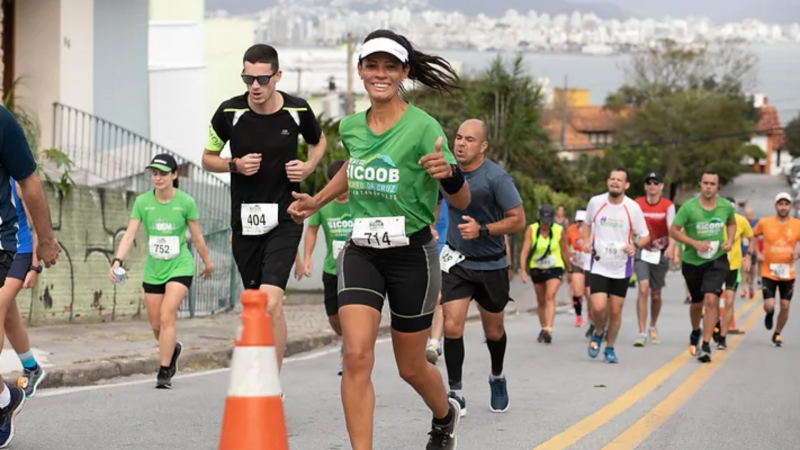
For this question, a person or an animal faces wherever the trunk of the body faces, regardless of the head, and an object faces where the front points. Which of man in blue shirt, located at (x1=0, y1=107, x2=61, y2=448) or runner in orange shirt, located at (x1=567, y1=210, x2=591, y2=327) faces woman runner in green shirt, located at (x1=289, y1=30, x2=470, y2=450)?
the runner in orange shirt

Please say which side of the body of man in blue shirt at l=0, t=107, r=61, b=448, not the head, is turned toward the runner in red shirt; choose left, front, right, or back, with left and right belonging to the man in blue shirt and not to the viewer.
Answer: back

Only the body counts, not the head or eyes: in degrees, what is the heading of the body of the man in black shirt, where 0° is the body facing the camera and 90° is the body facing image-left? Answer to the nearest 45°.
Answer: approximately 0°

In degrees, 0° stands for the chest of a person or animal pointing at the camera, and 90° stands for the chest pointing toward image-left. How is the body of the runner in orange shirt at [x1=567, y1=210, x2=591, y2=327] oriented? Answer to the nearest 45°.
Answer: approximately 0°

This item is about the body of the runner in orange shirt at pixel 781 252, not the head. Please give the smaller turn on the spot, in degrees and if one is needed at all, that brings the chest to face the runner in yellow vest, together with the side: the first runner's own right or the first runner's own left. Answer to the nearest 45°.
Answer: approximately 90° to the first runner's own right

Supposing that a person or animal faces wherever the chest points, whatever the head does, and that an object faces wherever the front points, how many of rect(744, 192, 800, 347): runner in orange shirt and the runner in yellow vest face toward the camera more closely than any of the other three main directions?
2

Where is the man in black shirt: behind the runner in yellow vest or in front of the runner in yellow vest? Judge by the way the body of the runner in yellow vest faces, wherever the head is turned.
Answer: in front

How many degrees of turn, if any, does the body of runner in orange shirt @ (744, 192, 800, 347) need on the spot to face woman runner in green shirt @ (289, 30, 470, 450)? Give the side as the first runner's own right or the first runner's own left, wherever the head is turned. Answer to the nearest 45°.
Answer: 0° — they already face them

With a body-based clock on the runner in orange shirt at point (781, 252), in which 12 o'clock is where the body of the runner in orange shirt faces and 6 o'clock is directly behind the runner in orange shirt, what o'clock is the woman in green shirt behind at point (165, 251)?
The woman in green shirt behind is roughly at 1 o'clock from the runner in orange shirt.

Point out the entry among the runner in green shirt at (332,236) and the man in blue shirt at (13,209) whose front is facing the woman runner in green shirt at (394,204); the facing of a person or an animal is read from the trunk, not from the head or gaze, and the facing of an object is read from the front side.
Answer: the runner in green shirt
